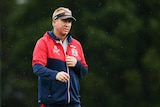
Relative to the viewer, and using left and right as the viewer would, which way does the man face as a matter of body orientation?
facing the viewer and to the right of the viewer

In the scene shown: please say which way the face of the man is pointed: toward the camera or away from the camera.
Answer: toward the camera
